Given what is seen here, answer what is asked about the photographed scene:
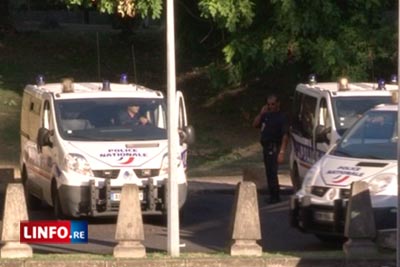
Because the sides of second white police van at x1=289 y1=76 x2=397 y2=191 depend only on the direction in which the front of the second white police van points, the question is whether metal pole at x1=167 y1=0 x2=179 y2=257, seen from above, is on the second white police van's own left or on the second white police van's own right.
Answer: on the second white police van's own right

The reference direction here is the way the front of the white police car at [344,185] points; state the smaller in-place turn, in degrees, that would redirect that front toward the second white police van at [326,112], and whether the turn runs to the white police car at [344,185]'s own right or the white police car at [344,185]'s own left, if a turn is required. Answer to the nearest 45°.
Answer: approximately 135° to the white police car at [344,185]'s own right

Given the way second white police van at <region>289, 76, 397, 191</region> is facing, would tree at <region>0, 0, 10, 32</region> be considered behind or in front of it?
behind

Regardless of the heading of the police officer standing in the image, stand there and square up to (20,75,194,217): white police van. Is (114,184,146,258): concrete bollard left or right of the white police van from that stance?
left

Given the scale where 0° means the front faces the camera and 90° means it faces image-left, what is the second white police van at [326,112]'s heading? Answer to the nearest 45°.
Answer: approximately 315°

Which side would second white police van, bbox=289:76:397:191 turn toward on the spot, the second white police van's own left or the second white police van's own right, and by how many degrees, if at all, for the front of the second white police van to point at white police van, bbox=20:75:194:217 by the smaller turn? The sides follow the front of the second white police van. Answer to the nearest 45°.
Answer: approximately 90° to the second white police van's own right

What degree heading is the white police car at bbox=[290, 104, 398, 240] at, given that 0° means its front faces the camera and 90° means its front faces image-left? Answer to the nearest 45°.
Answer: approximately 45°

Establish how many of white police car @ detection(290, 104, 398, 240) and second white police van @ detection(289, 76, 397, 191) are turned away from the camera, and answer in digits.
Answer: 0

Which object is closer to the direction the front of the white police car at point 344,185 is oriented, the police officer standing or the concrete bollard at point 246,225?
the concrete bollard

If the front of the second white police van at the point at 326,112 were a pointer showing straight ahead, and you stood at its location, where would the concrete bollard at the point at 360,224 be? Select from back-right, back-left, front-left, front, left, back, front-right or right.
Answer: front-right
